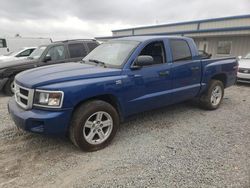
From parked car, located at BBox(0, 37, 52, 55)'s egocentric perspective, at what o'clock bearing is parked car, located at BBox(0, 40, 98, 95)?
parked car, located at BBox(0, 40, 98, 95) is roughly at 9 o'clock from parked car, located at BBox(0, 37, 52, 55).

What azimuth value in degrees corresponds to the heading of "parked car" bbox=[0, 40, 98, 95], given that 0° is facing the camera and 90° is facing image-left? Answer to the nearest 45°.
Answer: approximately 45°

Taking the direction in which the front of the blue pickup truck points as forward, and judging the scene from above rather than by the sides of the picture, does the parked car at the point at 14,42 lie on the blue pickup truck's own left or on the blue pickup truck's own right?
on the blue pickup truck's own right

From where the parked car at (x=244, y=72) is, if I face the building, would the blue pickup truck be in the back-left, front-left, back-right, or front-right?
back-left

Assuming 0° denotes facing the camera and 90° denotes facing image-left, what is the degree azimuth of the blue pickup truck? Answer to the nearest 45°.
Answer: approximately 45°

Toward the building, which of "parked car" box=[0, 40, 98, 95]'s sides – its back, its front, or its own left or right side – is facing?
back

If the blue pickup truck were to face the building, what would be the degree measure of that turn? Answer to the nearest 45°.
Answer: approximately 180°

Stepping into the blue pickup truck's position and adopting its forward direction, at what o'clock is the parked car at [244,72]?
The parked car is roughly at 6 o'clock from the blue pickup truck.

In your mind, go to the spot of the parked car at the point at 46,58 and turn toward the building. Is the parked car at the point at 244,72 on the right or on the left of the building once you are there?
right

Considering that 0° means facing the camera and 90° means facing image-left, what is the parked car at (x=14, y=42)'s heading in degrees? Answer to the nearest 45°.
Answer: approximately 90°
